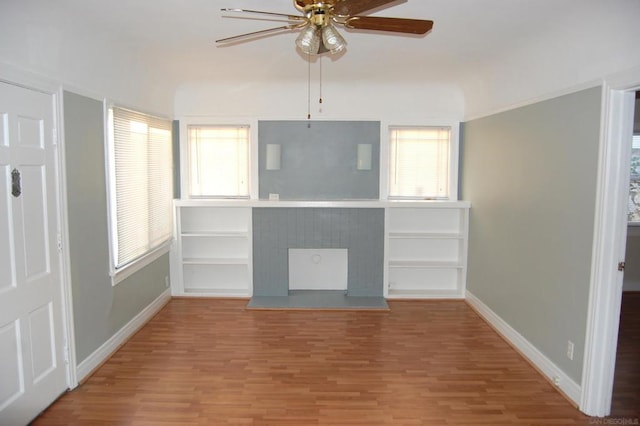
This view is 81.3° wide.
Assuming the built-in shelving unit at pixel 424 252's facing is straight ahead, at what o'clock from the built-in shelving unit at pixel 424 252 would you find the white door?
The white door is roughly at 1 o'clock from the built-in shelving unit.

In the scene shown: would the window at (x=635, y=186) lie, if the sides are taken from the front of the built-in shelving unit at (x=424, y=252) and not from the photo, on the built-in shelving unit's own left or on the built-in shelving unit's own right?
on the built-in shelving unit's own left

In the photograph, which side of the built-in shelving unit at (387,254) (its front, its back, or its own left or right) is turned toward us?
front

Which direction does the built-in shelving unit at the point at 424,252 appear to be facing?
toward the camera

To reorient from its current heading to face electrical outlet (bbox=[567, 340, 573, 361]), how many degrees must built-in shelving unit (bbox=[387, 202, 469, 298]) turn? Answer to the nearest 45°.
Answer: approximately 45° to its left

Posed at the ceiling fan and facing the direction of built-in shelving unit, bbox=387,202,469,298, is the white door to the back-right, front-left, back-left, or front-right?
back-left

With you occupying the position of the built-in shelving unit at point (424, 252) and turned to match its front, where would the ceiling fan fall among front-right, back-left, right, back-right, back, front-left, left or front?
front

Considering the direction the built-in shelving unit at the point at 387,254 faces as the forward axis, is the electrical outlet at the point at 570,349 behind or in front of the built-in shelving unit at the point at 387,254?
in front
